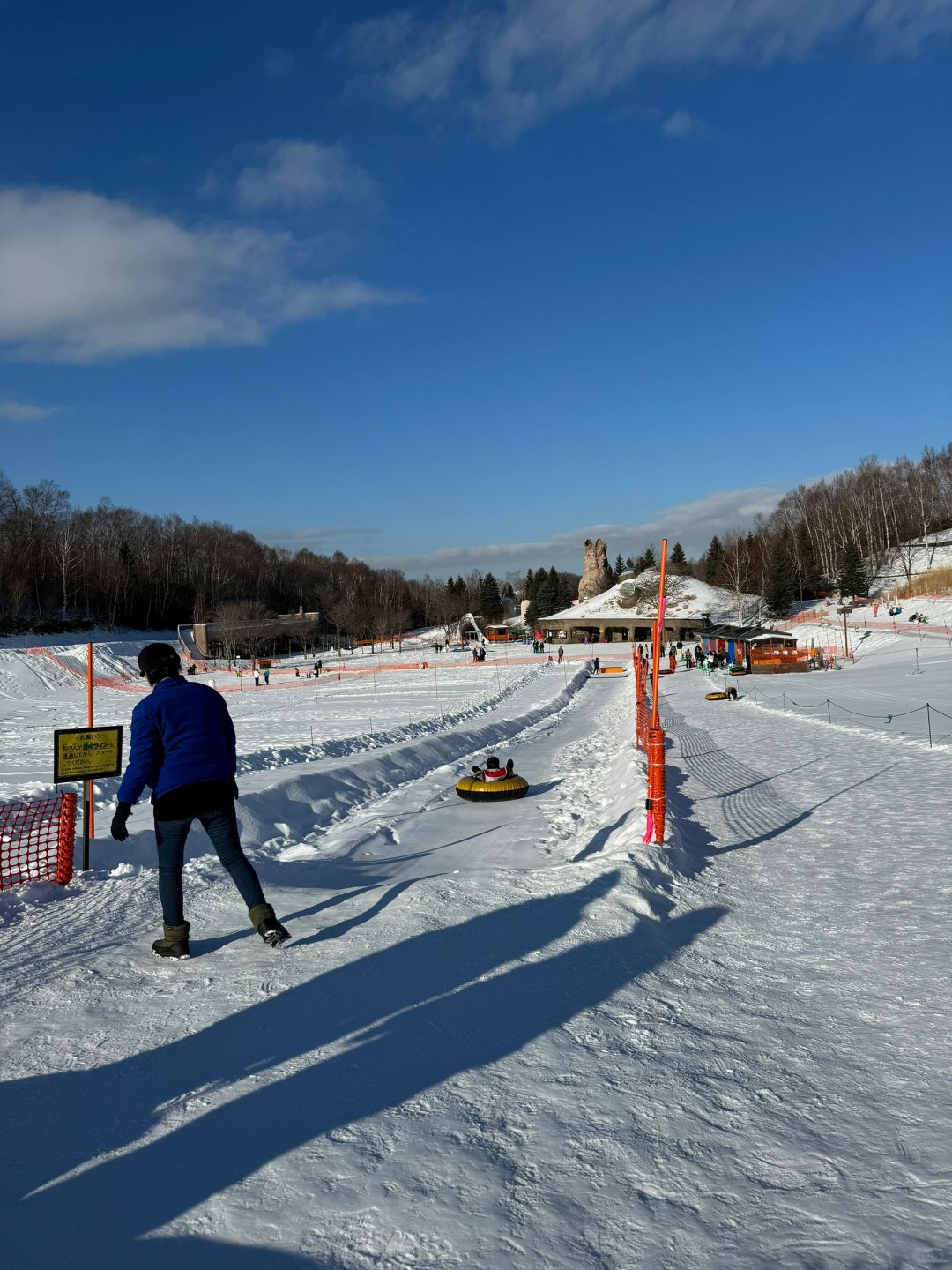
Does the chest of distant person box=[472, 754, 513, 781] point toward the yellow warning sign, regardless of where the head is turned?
no

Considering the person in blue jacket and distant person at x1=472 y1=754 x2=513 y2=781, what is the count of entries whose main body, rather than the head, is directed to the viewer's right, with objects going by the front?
0

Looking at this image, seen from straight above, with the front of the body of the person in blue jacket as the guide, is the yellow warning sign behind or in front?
in front

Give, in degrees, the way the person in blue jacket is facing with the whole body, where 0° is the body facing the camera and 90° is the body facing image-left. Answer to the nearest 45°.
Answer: approximately 135°

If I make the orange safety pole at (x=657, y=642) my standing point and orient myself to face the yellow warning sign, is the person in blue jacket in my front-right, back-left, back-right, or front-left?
front-left
